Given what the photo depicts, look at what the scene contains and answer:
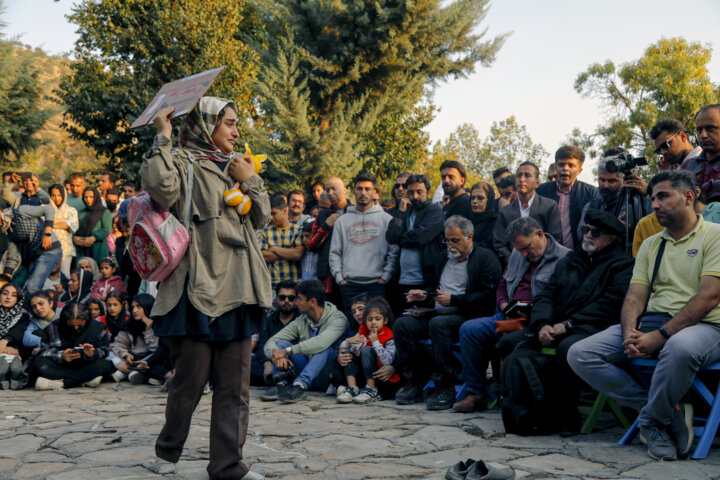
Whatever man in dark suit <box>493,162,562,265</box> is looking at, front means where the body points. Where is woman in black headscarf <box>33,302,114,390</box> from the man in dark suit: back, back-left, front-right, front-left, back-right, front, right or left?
right

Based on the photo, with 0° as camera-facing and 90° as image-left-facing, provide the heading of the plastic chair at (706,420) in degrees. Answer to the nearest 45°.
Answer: approximately 45°

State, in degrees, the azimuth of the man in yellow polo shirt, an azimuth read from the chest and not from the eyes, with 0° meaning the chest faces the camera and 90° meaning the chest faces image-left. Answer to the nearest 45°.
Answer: approximately 45°

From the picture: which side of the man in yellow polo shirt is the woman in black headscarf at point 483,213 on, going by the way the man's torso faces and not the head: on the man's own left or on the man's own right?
on the man's own right

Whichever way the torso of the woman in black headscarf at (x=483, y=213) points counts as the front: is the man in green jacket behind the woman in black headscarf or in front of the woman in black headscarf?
in front

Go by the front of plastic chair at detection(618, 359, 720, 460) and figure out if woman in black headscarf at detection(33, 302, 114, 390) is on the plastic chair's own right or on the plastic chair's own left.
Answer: on the plastic chair's own right

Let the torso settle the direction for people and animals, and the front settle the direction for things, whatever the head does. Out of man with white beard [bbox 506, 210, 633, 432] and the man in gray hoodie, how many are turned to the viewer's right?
0
